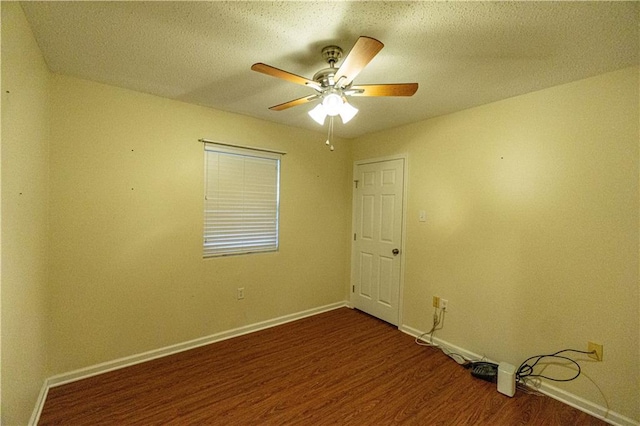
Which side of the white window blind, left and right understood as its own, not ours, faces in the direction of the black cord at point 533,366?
front

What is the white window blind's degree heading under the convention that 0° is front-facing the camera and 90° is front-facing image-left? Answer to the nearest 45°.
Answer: approximately 315°

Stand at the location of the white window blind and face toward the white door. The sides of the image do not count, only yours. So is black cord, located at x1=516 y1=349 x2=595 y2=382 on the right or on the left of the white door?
right

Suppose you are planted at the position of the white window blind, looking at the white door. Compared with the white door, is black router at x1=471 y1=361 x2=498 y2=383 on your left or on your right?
right

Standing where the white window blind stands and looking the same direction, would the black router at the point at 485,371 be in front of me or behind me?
in front

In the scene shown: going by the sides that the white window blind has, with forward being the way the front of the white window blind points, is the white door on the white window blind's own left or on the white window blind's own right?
on the white window blind's own left

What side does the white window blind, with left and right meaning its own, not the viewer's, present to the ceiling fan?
front
